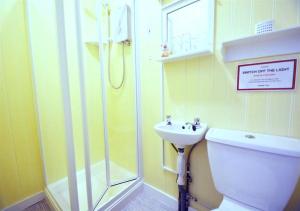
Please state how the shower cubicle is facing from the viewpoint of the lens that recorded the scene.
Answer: facing the viewer and to the right of the viewer

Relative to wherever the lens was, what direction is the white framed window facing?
facing the viewer and to the left of the viewer

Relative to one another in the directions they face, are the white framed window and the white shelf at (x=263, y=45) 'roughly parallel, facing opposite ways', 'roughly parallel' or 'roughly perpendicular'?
roughly parallel

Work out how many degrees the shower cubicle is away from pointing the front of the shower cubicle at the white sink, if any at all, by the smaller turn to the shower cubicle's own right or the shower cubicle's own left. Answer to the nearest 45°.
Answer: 0° — it already faces it

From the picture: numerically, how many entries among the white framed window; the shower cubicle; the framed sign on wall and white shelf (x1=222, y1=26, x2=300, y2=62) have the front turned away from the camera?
0

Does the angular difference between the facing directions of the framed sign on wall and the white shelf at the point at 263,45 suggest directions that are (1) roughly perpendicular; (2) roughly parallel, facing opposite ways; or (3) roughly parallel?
roughly parallel

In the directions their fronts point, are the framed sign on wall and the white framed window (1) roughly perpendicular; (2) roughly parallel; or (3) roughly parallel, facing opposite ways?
roughly parallel
